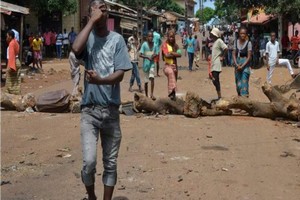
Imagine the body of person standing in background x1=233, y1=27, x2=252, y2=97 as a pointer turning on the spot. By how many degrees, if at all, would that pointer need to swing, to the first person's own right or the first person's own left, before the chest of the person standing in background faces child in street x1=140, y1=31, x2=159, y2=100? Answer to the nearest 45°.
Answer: approximately 135° to the first person's own right

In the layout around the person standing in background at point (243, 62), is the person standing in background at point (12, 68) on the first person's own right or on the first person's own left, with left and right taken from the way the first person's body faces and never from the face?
on the first person's own right

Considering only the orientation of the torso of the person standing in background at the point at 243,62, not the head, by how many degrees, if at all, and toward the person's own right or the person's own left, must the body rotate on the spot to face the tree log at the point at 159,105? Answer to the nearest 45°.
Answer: approximately 45° to the person's own right

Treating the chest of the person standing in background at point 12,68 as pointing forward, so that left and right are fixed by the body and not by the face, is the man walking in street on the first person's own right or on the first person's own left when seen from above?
on the first person's own left

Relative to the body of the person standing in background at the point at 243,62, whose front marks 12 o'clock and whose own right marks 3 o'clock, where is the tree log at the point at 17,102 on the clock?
The tree log is roughly at 3 o'clock from the person standing in background.

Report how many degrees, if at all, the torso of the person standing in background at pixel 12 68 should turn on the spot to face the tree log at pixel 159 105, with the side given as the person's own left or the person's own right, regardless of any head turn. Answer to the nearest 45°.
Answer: approximately 135° to the person's own left

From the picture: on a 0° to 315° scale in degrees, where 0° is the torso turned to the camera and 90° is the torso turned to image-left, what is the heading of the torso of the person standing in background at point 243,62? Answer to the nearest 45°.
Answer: approximately 0°

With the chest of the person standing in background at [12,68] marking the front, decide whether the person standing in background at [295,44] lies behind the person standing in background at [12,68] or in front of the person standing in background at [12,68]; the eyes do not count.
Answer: behind
